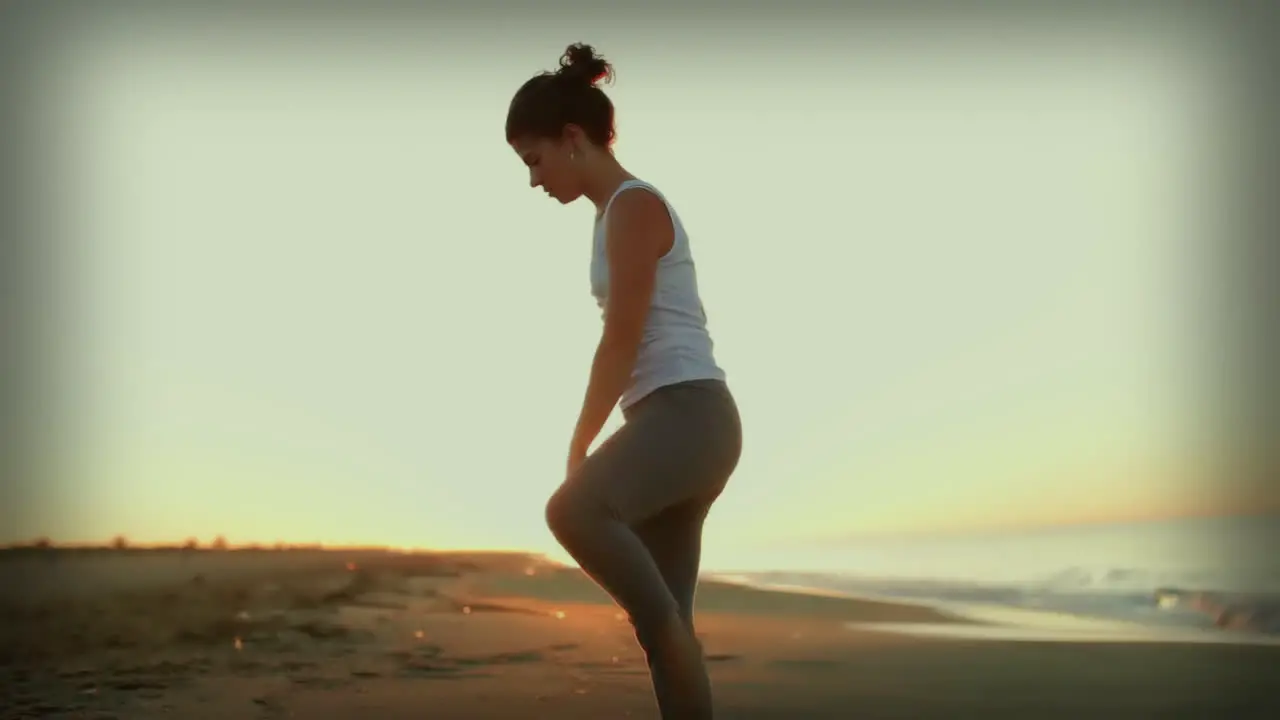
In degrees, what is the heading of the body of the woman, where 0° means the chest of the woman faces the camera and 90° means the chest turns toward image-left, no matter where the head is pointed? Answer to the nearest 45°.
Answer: approximately 90°

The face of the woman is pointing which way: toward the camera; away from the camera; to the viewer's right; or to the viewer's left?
to the viewer's left
